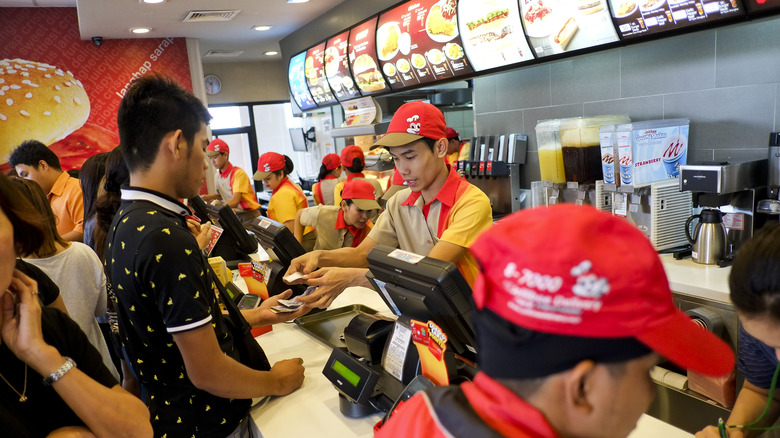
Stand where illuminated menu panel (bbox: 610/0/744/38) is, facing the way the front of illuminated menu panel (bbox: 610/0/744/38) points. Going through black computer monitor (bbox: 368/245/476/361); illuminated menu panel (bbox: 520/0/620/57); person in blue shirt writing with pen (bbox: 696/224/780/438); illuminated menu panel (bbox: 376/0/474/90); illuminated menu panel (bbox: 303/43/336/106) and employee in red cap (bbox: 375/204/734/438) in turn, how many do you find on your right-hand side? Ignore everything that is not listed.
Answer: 3

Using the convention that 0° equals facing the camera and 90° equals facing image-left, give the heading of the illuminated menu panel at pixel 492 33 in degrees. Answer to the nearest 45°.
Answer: approximately 45°

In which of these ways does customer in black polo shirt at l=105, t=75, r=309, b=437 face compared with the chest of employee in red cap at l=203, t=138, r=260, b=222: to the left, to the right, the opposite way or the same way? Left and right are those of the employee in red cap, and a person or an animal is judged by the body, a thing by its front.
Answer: the opposite way

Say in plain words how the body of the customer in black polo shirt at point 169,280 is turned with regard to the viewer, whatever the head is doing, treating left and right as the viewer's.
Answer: facing away from the viewer and to the right of the viewer

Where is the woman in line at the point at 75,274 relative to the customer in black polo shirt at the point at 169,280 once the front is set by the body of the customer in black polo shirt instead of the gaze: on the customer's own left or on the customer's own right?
on the customer's own left

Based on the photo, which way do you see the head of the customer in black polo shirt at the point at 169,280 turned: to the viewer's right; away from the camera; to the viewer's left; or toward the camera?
to the viewer's right

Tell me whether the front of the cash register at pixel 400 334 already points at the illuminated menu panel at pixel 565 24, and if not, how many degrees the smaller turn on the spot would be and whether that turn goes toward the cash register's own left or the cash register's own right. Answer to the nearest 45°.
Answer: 0° — it already faces it

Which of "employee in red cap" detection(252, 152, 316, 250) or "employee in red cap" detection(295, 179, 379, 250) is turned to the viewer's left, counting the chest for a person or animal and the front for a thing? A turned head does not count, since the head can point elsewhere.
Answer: "employee in red cap" detection(252, 152, 316, 250)

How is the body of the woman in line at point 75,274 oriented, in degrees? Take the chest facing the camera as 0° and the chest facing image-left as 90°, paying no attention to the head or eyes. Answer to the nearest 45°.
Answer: approximately 180°
